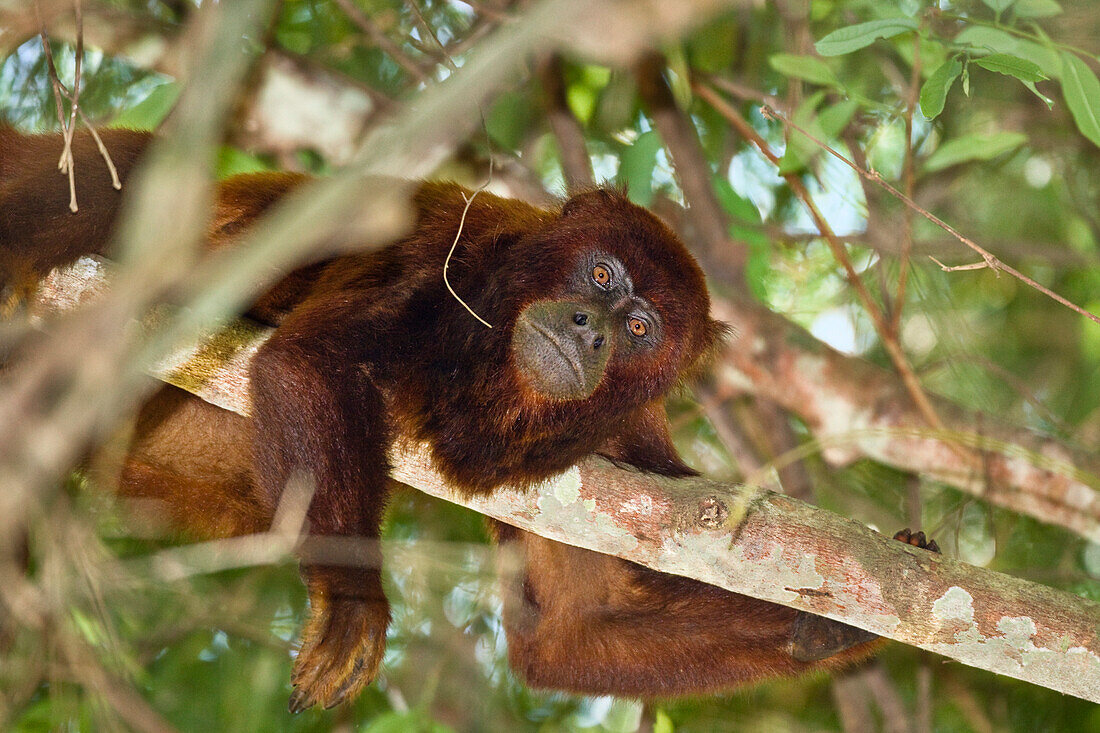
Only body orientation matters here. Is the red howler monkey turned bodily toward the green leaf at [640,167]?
no

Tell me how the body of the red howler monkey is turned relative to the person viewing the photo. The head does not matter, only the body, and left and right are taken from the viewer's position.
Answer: facing the viewer and to the right of the viewer

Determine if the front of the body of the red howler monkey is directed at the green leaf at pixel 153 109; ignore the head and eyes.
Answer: no

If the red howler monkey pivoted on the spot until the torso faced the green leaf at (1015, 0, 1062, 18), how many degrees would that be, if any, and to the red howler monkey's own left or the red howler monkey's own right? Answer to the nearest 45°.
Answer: approximately 45° to the red howler monkey's own left
